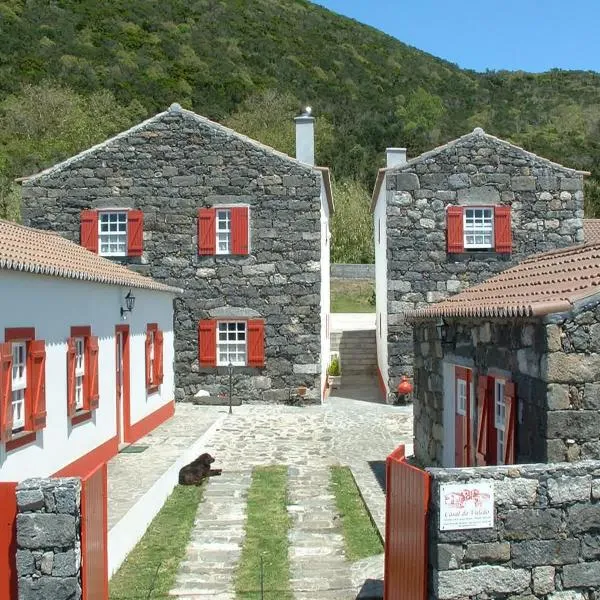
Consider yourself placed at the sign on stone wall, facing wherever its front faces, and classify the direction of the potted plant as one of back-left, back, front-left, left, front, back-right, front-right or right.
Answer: back

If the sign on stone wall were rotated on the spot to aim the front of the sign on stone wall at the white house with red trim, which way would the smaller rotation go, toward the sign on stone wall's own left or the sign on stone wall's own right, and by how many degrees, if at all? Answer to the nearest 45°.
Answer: approximately 135° to the sign on stone wall's own right

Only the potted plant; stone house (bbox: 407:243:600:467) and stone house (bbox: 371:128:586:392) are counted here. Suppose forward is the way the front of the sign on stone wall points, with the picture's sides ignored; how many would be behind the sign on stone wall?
3

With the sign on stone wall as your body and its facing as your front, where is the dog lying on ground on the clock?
The dog lying on ground is roughly at 5 o'clock from the sign on stone wall.

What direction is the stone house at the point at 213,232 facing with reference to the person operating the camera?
facing the viewer

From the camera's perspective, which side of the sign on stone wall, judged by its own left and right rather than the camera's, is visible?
front

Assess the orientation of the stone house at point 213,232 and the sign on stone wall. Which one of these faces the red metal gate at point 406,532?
the stone house

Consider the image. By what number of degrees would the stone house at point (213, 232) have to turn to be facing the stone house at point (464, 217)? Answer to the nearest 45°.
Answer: approximately 90° to its left

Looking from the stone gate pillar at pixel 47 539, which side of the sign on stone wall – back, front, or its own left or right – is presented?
right

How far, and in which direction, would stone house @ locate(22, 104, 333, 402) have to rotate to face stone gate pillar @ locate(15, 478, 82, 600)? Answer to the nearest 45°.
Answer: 0° — it already faces it

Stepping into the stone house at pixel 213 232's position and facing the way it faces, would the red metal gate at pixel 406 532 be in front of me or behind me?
in front

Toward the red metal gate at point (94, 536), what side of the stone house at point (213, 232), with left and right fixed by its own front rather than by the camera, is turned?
front

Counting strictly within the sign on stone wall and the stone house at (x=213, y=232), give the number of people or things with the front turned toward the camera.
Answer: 2

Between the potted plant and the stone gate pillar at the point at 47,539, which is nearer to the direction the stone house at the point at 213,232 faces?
the stone gate pillar

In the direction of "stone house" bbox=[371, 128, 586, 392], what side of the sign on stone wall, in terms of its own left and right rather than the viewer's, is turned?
back
